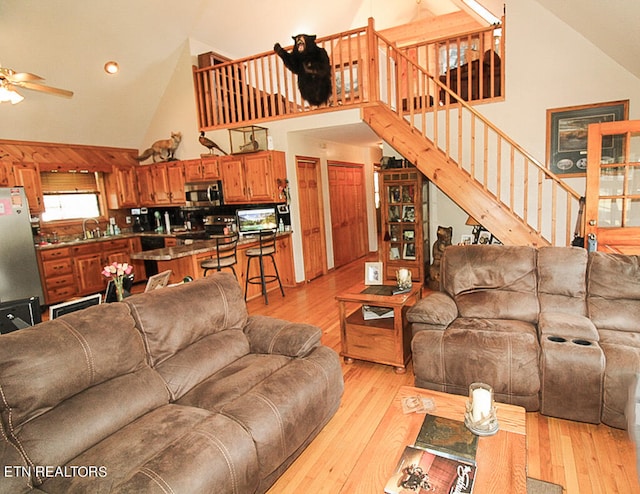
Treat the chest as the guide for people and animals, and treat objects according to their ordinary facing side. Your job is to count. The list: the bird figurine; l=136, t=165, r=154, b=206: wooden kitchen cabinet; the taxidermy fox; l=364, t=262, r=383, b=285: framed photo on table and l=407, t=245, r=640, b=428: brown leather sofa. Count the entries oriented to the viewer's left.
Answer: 1

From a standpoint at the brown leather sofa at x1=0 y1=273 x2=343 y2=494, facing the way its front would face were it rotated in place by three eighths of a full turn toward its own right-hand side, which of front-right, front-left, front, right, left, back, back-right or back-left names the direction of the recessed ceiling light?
right

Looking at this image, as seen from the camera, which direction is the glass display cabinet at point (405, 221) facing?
toward the camera

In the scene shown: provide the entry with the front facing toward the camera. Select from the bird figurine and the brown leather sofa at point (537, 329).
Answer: the brown leather sofa

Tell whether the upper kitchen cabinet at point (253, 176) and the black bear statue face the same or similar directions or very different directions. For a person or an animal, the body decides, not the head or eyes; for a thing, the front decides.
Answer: same or similar directions

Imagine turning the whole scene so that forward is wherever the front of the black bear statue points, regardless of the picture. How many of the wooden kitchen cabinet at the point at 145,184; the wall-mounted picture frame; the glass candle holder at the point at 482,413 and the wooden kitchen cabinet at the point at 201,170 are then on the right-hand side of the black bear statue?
2

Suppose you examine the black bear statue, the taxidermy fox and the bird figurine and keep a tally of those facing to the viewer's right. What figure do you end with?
1

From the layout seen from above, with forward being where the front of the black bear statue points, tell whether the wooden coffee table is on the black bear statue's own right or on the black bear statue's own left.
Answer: on the black bear statue's own left

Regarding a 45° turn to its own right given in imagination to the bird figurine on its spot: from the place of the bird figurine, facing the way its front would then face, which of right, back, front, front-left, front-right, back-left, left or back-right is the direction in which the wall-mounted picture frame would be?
back

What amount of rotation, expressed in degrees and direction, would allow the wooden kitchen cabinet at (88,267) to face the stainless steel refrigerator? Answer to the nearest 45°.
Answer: approximately 45° to its right

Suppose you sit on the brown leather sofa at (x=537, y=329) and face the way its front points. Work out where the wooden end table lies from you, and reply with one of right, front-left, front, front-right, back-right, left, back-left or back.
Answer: right

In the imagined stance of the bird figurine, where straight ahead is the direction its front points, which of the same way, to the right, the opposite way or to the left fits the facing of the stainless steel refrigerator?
the opposite way

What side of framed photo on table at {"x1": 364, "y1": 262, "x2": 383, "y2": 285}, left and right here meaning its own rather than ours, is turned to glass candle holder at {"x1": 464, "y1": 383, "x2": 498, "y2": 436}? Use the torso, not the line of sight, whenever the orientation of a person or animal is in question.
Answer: front

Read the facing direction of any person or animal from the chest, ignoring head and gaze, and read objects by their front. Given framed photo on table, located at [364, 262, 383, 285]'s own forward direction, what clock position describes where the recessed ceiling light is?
The recessed ceiling light is roughly at 4 o'clock from the framed photo on table.

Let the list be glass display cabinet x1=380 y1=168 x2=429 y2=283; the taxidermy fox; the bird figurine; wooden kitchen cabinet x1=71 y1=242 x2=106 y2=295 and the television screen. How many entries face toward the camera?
3

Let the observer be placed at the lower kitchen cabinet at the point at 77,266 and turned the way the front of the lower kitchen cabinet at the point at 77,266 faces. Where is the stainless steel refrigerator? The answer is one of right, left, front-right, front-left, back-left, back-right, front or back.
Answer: right

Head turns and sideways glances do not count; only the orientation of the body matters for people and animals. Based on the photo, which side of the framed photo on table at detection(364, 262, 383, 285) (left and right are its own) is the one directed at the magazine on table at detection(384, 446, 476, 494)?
front

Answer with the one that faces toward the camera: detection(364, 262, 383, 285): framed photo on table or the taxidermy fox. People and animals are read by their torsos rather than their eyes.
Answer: the framed photo on table

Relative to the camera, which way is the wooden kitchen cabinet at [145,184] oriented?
toward the camera

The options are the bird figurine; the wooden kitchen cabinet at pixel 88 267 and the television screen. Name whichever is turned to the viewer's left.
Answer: the bird figurine

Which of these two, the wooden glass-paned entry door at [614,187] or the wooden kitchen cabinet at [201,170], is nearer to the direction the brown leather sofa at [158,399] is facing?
the wooden glass-paned entry door
